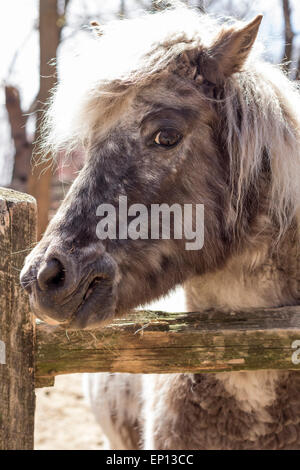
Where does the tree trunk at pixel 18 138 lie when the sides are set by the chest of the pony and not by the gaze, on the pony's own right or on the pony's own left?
on the pony's own right

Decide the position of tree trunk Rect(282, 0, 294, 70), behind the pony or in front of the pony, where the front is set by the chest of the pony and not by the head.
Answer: behind

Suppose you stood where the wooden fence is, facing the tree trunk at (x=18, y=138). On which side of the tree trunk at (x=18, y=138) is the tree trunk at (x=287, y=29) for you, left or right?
right

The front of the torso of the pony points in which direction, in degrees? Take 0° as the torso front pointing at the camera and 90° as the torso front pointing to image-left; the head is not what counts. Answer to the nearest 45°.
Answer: approximately 45°
